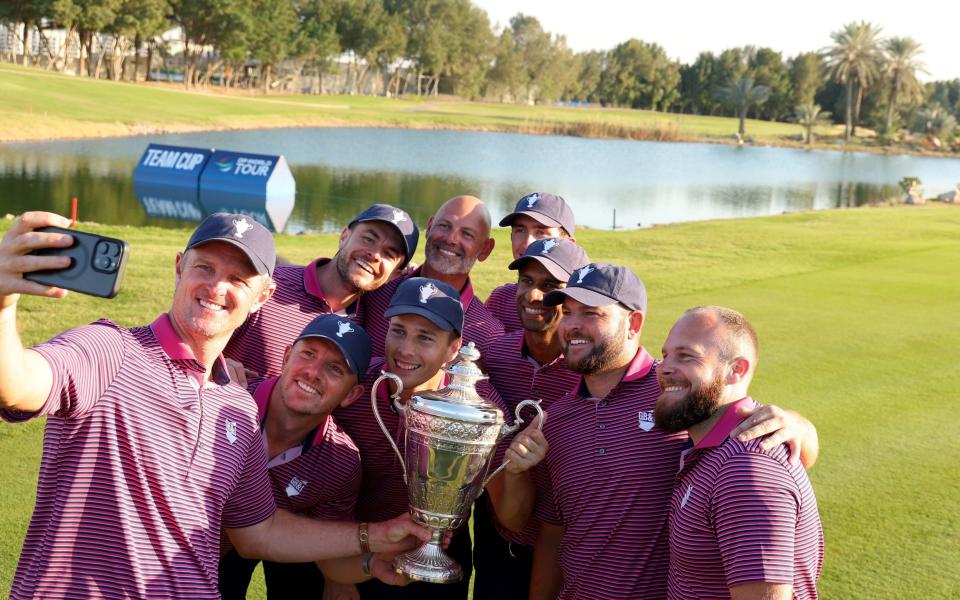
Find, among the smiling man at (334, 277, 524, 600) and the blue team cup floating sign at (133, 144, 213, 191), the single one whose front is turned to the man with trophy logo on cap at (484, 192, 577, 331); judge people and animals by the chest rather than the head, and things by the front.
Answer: the blue team cup floating sign

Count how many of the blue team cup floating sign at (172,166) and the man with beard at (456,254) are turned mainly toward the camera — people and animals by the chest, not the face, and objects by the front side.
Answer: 2

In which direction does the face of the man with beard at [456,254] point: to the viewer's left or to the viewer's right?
to the viewer's left

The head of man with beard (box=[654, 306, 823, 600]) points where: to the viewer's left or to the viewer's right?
to the viewer's left

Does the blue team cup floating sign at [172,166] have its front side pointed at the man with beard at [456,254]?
yes

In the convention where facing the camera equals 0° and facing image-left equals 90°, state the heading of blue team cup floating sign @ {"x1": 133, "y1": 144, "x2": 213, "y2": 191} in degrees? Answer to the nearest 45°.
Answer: approximately 0°
